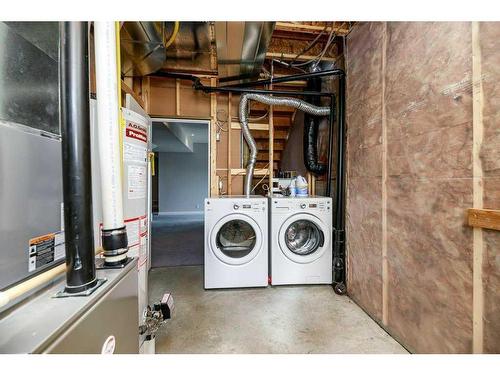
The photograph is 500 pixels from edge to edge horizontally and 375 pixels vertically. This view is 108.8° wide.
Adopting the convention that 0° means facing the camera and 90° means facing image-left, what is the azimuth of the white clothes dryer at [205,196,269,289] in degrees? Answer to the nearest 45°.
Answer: approximately 0°

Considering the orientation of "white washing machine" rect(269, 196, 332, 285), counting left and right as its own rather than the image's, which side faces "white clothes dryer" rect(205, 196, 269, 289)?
right

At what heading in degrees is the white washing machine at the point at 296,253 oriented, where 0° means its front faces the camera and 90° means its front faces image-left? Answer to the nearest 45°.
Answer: approximately 0°

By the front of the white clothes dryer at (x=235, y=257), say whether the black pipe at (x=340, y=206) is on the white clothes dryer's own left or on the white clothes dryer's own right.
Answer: on the white clothes dryer's own left

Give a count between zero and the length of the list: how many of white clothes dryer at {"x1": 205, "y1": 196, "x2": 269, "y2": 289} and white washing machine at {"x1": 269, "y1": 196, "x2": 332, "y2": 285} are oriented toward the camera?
2

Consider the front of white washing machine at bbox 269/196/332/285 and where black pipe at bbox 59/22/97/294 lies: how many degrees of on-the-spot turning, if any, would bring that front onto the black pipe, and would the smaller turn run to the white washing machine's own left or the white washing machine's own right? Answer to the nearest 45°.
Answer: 0° — it already faces it
